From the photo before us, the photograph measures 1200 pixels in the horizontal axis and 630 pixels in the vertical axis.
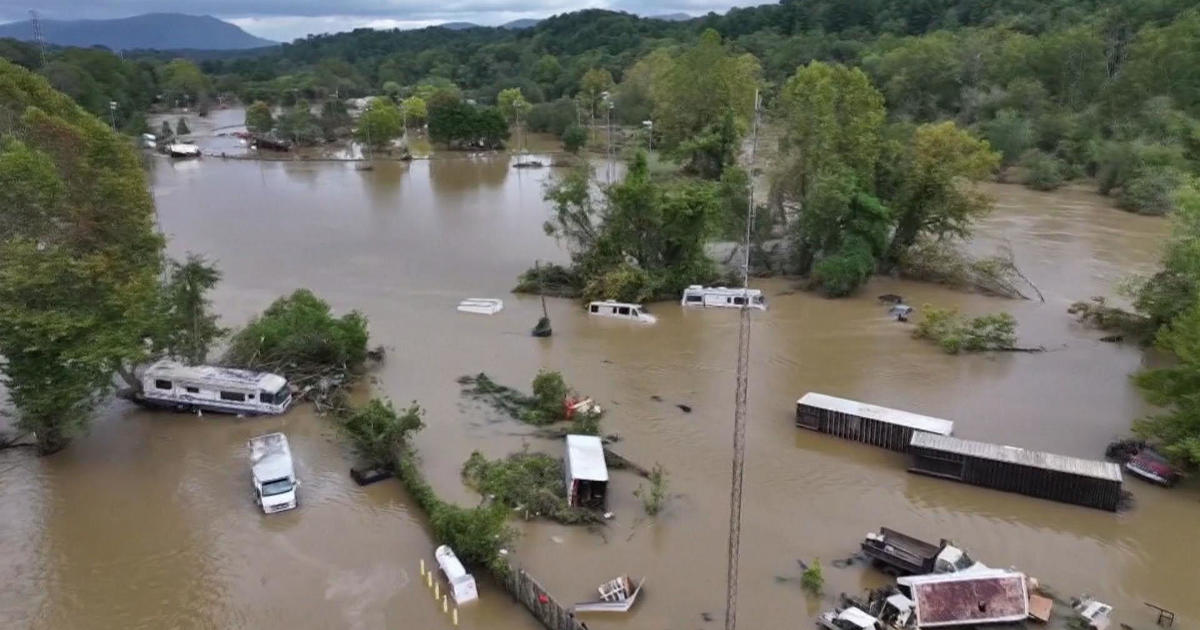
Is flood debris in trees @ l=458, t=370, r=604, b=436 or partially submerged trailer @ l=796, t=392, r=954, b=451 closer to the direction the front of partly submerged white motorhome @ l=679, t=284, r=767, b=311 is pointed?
the partially submerged trailer

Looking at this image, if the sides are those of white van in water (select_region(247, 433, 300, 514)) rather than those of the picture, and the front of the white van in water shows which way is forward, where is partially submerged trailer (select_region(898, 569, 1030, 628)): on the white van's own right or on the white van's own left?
on the white van's own left

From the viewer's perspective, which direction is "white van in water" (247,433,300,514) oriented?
toward the camera

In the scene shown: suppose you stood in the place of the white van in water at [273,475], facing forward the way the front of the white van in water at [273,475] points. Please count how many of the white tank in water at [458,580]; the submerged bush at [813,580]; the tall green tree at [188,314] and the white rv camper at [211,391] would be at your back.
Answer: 2

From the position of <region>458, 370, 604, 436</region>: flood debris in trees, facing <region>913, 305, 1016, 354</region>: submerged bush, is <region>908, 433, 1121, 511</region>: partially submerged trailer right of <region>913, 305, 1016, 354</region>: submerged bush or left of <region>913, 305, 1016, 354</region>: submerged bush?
right

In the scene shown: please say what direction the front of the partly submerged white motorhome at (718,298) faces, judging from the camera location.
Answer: facing to the right of the viewer

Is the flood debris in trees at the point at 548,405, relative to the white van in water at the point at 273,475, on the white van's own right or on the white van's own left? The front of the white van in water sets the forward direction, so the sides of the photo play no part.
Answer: on the white van's own left

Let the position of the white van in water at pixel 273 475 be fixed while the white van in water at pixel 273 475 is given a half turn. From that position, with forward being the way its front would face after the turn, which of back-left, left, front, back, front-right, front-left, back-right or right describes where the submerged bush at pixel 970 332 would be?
right

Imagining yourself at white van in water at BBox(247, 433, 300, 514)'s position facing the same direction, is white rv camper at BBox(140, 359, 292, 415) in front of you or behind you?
behind

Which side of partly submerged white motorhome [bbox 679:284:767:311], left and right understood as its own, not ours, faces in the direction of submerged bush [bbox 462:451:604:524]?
right

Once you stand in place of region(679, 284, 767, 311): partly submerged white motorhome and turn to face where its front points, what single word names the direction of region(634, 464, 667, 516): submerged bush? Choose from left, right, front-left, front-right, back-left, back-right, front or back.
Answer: right

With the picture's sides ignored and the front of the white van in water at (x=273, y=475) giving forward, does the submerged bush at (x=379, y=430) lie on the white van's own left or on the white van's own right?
on the white van's own left

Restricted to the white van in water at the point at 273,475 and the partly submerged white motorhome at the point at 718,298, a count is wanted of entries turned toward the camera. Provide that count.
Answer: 1
